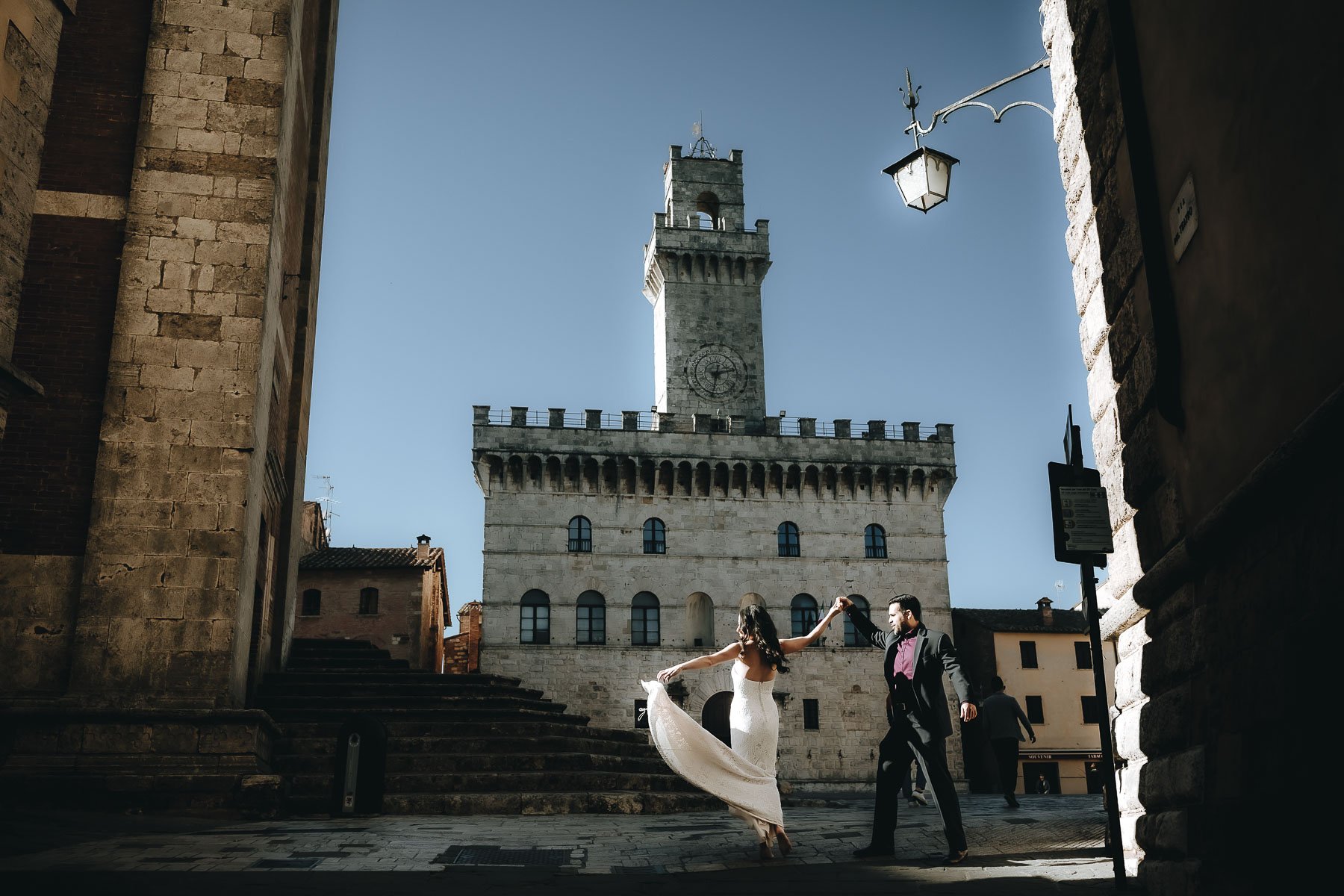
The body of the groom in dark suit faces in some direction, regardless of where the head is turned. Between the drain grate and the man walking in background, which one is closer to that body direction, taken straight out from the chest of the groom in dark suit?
the drain grate

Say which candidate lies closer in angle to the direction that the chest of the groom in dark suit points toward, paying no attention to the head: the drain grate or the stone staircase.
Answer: the drain grate

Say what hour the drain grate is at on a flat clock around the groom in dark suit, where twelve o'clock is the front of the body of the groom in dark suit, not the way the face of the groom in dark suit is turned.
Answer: The drain grate is roughly at 1 o'clock from the groom in dark suit.

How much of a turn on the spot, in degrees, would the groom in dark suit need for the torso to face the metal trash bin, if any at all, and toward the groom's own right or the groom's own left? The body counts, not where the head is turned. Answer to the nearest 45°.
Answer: approximately 90° to the groom's own right

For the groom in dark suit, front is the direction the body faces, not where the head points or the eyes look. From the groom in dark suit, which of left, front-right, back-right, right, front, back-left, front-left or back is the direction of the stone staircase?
right

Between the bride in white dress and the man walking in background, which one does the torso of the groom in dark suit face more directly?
the bride in white dress

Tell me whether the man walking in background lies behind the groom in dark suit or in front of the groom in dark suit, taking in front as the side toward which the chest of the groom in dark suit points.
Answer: behind

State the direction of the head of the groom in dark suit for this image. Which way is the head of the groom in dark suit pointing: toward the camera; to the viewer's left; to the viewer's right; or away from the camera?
to the viewer's left

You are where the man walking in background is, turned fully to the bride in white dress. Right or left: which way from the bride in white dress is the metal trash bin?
right

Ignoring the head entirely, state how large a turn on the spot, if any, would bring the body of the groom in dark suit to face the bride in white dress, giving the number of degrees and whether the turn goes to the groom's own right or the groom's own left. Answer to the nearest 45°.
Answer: approximately 45° to the groom's own right

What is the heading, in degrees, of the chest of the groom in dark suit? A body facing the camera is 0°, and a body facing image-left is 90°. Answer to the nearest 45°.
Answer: approximately 45°
